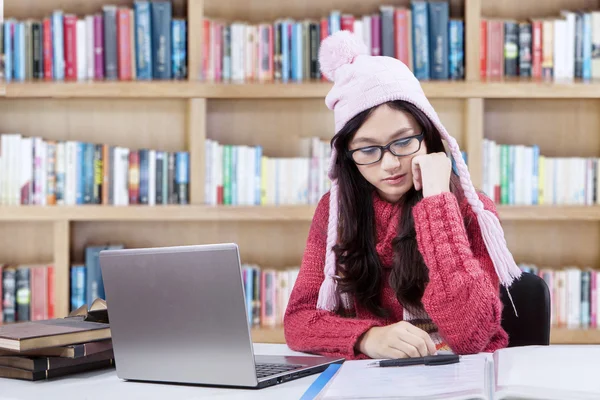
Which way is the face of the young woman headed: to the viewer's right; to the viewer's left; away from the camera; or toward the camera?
toward the camera

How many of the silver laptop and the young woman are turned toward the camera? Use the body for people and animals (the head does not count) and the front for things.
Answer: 1

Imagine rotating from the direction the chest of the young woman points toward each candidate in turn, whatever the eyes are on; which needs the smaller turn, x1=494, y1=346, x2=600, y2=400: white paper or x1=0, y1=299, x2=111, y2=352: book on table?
the white paper

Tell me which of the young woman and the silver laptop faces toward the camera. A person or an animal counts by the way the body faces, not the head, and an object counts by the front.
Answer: the young woman

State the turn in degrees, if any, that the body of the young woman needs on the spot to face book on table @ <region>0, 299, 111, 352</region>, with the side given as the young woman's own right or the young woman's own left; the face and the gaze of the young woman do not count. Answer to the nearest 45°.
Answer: approximately 45° to the young woman's own right

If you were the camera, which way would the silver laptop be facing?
facing away from the viewer and to the right of the viewer

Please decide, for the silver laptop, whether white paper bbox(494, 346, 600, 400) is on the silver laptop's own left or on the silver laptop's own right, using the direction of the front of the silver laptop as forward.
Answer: on the silver laptop's own right

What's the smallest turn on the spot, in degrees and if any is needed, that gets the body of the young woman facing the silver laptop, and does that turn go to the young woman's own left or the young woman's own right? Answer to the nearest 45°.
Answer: approximately 45° to the young woman's own right

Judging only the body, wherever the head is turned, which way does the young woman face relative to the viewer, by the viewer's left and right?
facing the viewer

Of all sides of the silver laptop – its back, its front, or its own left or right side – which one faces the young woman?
front

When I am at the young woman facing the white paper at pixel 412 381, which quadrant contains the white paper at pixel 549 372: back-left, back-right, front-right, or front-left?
front-left
